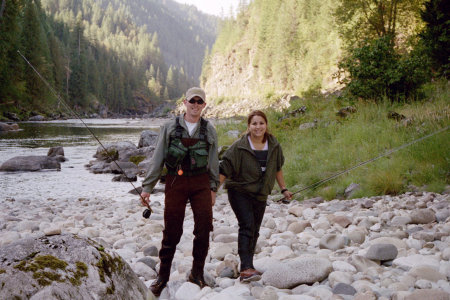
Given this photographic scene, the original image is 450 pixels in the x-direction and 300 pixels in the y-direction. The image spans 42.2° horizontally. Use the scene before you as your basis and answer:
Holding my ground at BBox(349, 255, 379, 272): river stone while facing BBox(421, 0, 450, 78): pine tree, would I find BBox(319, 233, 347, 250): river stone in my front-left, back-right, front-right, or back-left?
front-left

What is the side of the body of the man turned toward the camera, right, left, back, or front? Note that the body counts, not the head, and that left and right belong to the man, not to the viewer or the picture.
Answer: front

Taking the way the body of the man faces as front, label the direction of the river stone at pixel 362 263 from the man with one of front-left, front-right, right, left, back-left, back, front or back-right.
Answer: left

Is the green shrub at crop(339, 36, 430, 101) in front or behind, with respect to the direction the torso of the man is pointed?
behind

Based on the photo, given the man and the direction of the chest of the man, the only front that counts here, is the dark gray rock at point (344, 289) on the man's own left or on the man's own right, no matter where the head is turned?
on the man's own left

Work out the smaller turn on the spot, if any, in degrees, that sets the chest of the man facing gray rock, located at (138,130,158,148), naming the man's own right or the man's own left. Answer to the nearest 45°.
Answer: approximately 180°

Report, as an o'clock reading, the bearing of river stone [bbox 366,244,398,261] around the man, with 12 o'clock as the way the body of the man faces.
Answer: The river stone is roughly at 9 o'clock from the man.

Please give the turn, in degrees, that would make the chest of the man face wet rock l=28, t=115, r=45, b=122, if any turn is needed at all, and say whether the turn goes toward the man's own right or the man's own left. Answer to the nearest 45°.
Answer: approximately 180°

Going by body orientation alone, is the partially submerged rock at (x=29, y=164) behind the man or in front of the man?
behind

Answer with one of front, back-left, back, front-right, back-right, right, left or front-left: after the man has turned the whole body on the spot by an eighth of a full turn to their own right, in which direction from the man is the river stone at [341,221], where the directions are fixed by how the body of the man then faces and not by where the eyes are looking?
back

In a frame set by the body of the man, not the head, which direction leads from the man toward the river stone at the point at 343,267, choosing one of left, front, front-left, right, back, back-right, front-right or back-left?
left

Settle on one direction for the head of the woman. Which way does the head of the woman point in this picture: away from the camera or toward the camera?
toward the camera
